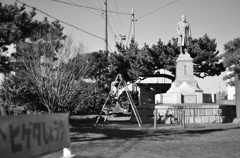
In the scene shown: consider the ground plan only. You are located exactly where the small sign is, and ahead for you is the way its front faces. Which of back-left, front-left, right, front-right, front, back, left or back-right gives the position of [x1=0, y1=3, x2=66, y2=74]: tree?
back-left

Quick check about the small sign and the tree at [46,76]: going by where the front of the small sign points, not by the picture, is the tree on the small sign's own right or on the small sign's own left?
on the small sign's own left

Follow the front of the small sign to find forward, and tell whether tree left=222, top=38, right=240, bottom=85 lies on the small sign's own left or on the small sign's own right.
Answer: on the small sign's own left

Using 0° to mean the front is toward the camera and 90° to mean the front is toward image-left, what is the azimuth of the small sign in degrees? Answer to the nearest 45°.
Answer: approximately 315°

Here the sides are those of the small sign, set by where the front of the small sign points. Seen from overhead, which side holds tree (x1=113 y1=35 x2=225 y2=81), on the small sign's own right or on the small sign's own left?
on the small sign's own left
